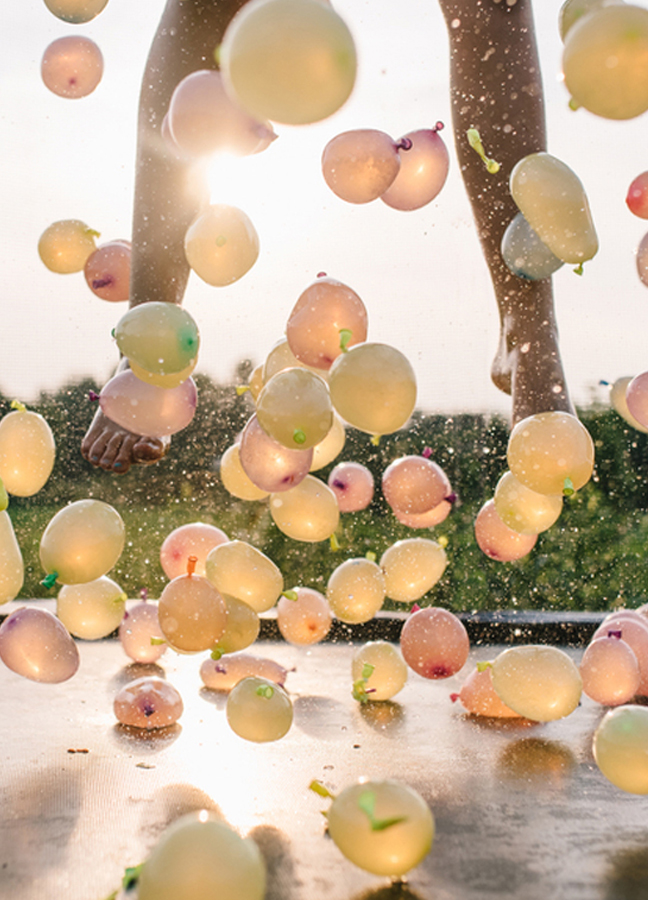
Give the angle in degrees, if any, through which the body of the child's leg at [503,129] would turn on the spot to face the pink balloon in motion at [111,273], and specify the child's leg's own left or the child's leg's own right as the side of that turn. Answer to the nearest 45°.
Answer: approximately 135° to the child's leg's own right

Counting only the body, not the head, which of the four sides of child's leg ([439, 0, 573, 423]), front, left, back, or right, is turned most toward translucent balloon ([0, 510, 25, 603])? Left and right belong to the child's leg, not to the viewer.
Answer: right

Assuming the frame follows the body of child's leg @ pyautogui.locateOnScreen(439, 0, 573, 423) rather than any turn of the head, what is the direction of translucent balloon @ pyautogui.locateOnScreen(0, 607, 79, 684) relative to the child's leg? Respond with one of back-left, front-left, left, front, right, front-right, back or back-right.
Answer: right

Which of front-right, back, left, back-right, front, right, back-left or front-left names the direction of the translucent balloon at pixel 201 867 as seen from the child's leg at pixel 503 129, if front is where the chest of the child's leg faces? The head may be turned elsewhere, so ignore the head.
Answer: front-right

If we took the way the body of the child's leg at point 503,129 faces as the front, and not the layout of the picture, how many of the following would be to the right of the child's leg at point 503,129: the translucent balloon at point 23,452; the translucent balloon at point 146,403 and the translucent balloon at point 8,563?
3

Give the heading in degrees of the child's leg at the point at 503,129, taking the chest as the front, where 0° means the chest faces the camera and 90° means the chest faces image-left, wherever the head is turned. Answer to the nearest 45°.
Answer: approximately 315°

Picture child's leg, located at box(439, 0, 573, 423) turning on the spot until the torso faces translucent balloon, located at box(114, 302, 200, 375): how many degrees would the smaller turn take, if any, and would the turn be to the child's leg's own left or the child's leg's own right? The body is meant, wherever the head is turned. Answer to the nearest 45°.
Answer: approximately 90° to the child's leg's own right

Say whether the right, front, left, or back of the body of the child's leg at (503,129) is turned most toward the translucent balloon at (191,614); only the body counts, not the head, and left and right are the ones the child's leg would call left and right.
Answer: right

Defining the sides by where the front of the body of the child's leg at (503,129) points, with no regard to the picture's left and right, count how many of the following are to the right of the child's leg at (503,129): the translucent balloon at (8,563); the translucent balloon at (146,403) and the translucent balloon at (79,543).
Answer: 3
